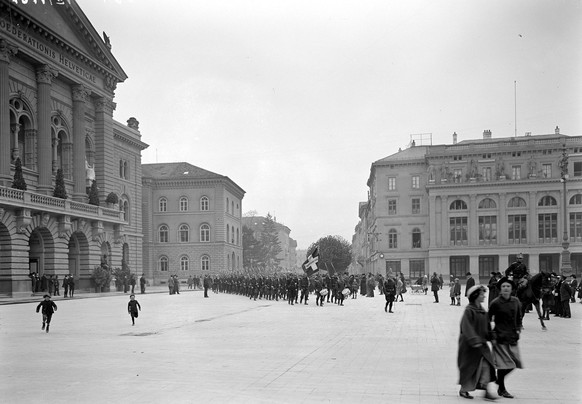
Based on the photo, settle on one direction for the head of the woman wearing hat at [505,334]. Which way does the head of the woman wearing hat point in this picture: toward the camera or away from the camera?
toward the camera

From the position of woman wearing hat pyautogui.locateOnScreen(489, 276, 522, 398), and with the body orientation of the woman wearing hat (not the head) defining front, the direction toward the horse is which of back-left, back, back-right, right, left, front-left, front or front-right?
back

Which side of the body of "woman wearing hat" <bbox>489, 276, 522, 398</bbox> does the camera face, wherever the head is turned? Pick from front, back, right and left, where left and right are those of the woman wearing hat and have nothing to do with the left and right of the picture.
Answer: front

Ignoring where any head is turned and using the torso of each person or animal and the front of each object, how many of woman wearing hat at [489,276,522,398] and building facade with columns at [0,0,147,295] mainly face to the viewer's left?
0

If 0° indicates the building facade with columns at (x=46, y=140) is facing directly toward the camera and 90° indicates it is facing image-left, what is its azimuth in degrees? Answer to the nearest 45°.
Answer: approximately 315°
